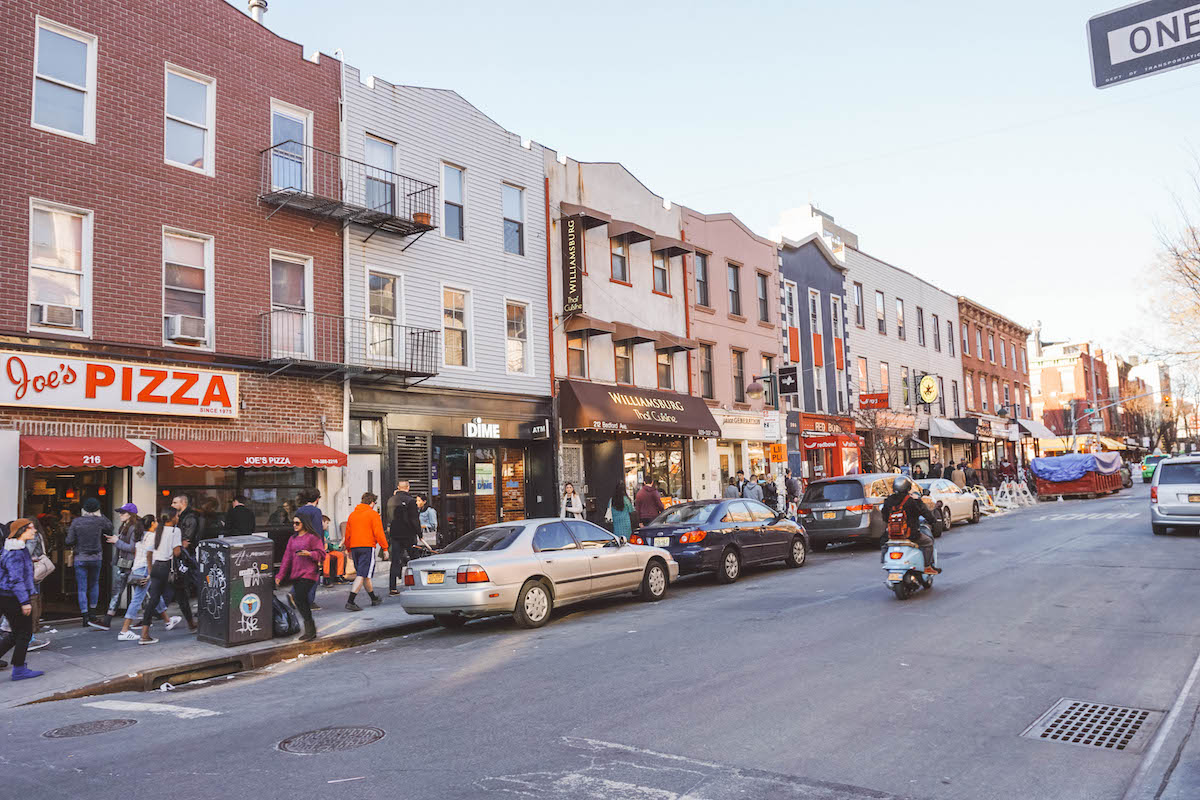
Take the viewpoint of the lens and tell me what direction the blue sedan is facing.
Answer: facing away from the viewer and to the right of the viewer

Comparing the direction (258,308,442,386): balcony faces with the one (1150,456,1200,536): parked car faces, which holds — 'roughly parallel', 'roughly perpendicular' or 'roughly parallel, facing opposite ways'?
roughly perpendicular

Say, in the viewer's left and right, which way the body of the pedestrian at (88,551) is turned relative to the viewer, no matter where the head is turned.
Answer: facing away from the viewer

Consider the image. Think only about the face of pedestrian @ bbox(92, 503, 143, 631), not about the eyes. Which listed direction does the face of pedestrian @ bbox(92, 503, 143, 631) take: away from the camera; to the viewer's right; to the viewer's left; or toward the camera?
to the viewer's left

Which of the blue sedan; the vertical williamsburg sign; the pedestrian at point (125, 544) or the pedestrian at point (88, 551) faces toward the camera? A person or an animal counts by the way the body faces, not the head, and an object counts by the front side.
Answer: the vertical williamsburg sign

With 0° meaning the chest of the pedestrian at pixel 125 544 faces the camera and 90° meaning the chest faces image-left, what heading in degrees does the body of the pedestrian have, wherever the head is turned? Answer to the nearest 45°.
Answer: approximately 90°

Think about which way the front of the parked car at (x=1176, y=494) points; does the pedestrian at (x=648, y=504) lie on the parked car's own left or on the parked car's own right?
on the parked car's own left

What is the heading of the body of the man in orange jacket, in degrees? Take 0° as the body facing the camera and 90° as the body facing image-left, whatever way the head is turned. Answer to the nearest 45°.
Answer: approximately 225°

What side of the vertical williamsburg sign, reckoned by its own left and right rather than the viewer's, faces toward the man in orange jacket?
front

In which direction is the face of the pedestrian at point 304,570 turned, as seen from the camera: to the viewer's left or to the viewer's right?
to the viewer's left

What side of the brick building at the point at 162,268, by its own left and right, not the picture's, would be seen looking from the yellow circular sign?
left

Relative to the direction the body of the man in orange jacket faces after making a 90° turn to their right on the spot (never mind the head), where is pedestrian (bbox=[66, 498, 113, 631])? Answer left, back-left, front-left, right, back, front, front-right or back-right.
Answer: back-right

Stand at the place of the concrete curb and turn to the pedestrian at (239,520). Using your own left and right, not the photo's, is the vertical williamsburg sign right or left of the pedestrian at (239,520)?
right

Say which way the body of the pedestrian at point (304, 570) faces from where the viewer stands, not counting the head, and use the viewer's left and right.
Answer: facing the viewer and to the left of the viewer

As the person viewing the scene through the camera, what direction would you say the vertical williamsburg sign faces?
facing the viewer

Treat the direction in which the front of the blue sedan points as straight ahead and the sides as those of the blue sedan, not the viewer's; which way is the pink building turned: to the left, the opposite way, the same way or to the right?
to the right

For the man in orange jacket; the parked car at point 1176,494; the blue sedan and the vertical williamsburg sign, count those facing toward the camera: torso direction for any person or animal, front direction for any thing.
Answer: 1
